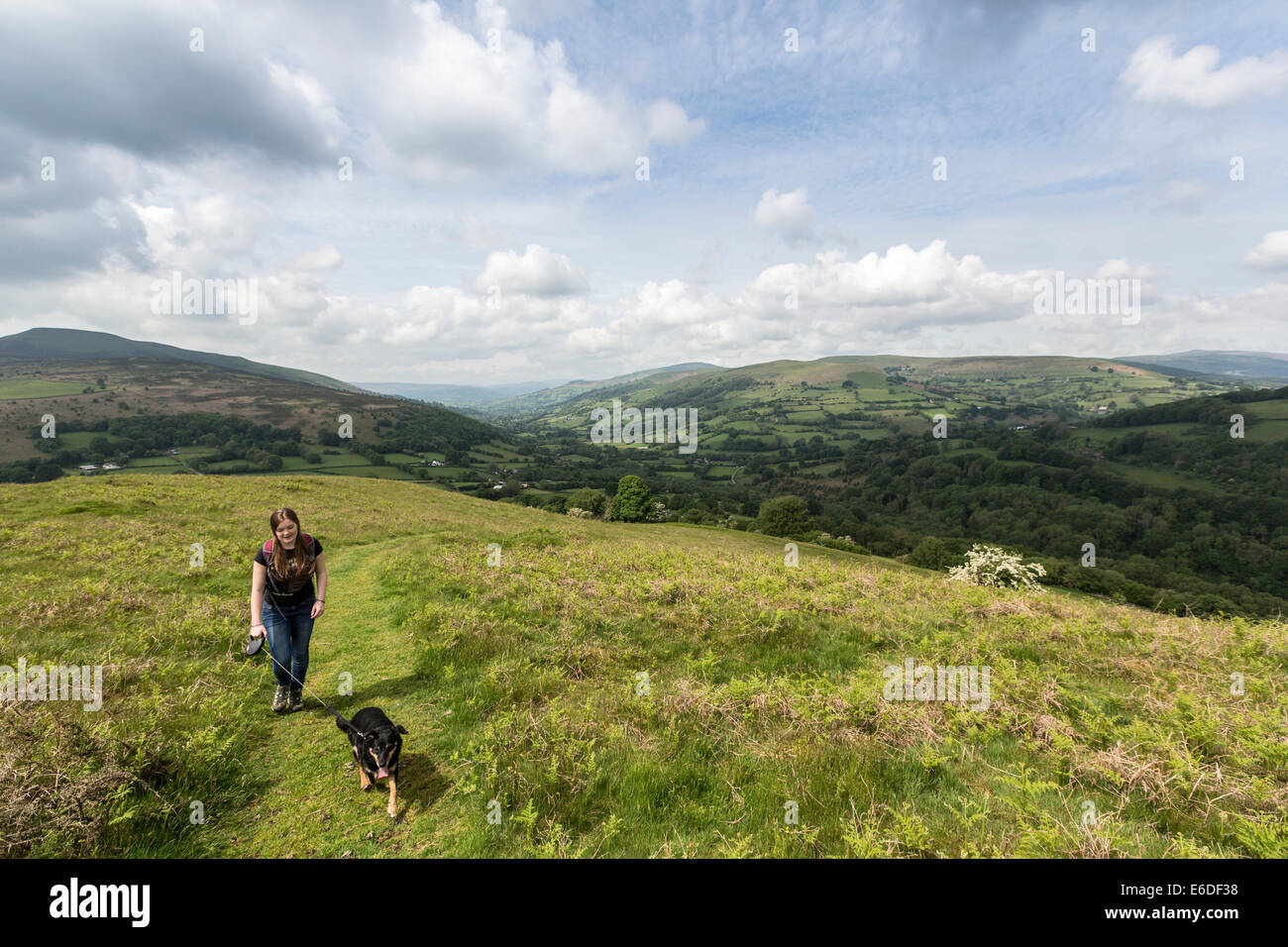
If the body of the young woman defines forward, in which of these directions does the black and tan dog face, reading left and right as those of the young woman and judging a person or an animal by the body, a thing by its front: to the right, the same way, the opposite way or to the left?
the same way

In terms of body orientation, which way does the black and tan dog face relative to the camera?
toward the camera

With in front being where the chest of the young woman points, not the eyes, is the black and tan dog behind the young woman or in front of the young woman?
in front

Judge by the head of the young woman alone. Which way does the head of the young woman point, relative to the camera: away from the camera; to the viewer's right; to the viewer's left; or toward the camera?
toward the camera

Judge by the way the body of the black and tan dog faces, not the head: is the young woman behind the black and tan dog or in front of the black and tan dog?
behind

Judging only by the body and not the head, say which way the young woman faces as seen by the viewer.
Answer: toward the camera

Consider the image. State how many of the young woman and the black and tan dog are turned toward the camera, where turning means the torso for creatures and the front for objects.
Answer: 2

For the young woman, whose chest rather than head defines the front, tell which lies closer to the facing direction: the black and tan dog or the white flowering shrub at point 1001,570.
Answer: the black and tan dog
